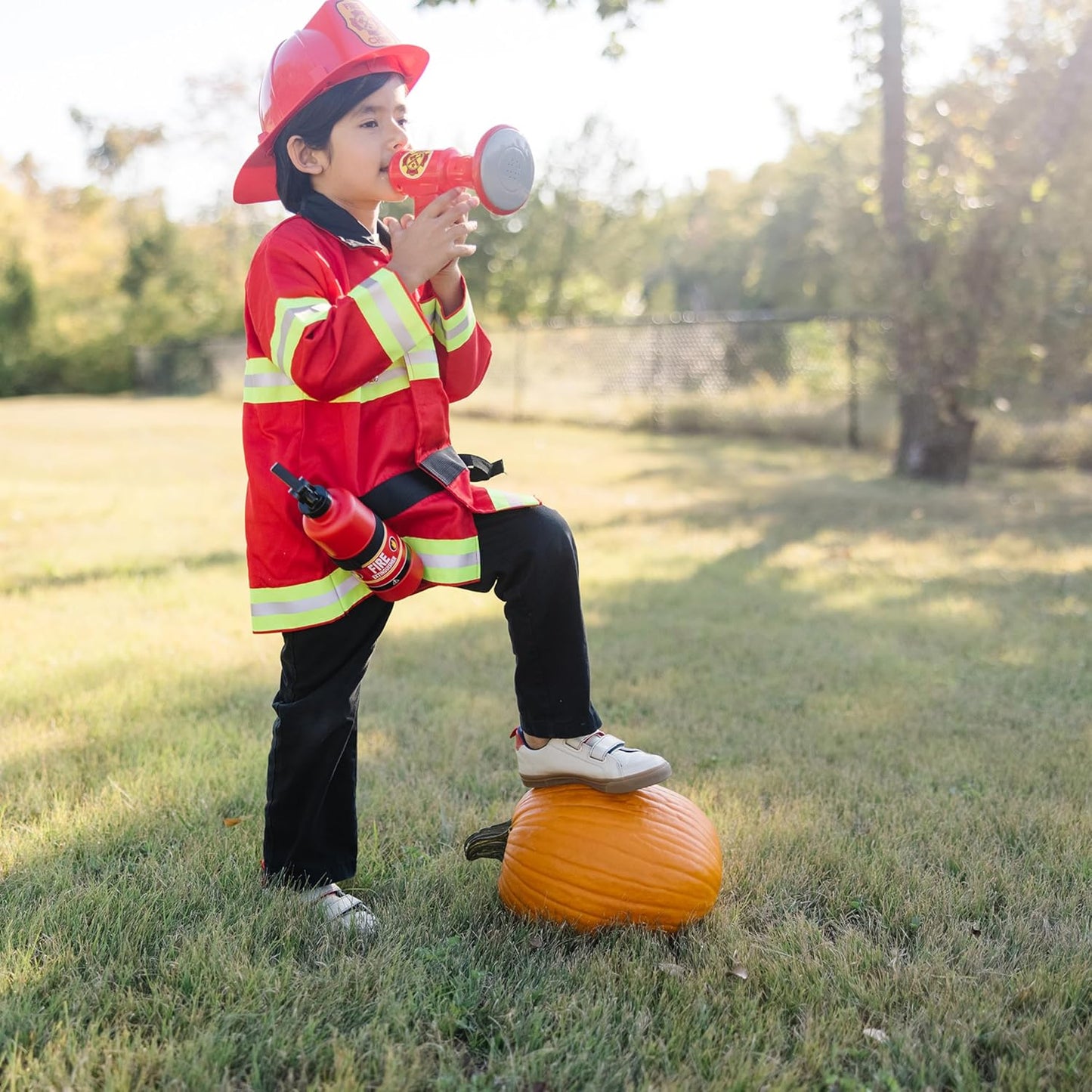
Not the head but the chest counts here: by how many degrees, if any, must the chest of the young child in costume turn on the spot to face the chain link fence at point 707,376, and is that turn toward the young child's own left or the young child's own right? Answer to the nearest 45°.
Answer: approximately 135° to the young child's own left

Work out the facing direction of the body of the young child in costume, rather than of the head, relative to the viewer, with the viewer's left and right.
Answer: facing the viewer and to the right of the viewer
